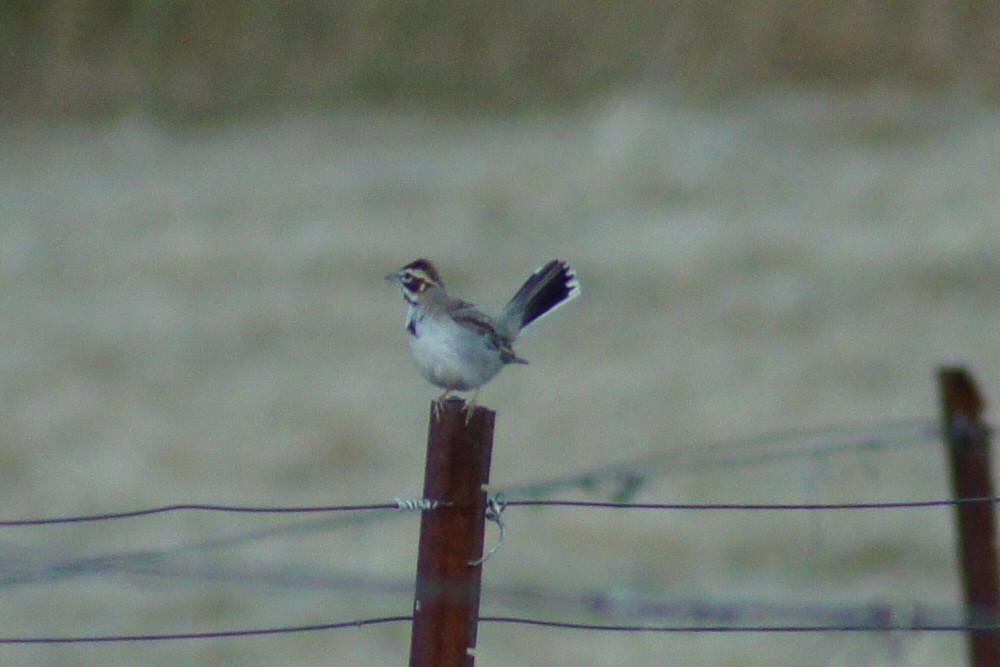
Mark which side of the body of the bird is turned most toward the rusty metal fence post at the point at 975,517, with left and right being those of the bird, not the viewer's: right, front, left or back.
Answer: back

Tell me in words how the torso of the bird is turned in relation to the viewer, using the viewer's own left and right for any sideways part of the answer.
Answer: facing to the left of the viewer
